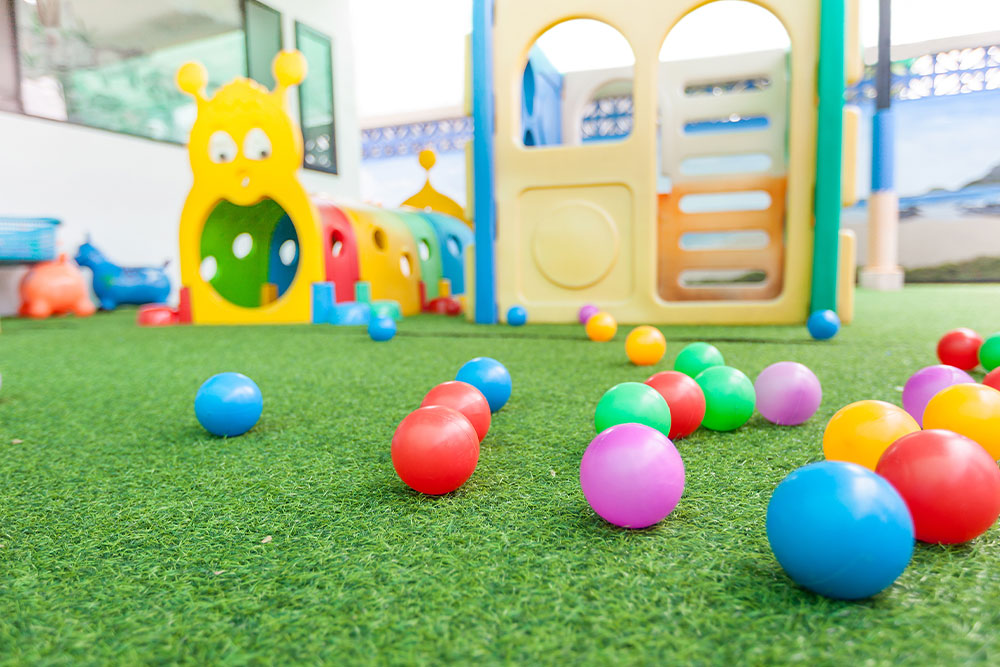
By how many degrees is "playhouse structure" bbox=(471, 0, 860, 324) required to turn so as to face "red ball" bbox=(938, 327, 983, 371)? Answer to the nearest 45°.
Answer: approximately 45° to its left

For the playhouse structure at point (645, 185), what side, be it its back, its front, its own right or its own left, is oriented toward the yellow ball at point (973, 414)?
front

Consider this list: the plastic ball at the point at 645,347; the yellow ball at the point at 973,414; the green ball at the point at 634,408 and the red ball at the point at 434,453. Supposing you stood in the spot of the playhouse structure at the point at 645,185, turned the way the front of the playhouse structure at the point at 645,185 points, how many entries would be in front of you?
4

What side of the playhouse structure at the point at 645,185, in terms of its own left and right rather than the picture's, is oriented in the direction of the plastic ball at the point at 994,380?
front

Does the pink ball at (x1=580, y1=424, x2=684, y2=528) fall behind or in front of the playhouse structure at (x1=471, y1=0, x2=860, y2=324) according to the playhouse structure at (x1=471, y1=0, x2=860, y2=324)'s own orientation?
in front

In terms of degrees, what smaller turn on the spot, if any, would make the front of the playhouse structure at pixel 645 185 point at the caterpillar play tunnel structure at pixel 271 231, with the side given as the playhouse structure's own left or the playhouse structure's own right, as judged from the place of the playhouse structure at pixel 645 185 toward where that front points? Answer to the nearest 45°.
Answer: approximately 90° to the playhouse structure's own right

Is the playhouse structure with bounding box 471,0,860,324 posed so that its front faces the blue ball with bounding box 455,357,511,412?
yes

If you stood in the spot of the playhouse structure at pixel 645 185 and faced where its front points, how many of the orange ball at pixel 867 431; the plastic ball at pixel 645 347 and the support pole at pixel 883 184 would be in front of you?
2

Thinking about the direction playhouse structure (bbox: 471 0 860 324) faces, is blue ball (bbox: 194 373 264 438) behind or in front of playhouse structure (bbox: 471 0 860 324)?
in front

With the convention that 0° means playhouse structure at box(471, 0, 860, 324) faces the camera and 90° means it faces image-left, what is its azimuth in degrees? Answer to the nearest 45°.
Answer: approximately 0°

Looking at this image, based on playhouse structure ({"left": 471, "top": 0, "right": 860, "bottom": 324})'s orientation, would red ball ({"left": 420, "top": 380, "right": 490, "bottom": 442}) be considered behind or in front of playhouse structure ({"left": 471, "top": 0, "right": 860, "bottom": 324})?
in front

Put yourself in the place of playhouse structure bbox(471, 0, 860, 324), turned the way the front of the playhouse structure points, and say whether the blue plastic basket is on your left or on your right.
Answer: on your right

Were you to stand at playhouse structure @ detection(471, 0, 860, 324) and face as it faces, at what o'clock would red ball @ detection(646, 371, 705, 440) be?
The red ball is roughly at 12 o'clock from the playhouse structure.

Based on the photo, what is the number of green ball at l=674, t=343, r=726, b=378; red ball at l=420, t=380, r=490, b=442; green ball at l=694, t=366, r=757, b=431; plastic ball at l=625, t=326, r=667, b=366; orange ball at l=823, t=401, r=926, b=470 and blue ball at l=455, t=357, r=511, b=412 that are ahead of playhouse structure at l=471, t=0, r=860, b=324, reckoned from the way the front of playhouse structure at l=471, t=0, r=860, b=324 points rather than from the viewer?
6

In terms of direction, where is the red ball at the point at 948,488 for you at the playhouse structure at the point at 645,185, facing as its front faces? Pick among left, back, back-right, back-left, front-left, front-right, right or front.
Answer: front

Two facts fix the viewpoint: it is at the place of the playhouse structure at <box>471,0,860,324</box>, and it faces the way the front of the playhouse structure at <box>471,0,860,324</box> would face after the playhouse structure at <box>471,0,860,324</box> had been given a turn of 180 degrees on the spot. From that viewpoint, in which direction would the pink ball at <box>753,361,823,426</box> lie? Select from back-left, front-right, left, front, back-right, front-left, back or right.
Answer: back
